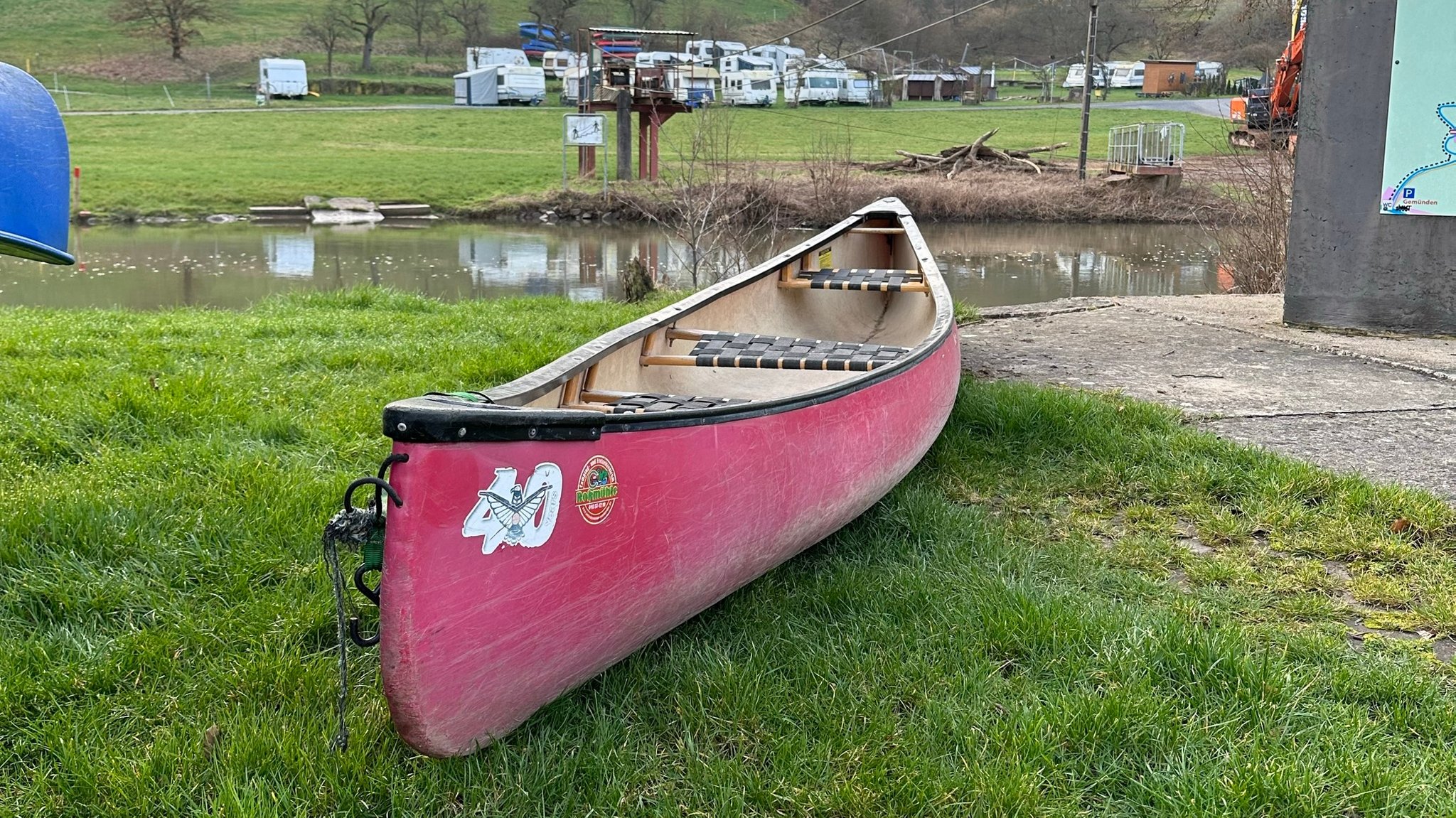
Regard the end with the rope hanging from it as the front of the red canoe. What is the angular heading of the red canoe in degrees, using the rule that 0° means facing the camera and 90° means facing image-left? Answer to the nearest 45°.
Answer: approximately 45°

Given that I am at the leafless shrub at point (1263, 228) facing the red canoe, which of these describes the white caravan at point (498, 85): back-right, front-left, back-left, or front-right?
back-right

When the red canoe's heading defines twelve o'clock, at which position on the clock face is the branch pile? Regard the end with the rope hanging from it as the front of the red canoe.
The branch pile is roughly at 5 o'clock from the red canoe.

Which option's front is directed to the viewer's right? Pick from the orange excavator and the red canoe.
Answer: the orange excavator

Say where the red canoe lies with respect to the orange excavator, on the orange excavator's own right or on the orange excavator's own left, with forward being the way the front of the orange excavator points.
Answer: on the orange excavator's own right

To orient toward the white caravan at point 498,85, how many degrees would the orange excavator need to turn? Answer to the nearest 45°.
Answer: approximately 135° to its left

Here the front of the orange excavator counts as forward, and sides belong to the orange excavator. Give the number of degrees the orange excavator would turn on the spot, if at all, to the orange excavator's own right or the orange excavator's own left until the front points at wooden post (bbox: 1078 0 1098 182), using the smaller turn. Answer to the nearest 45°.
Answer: approximately 90° to the orange excavator's own left

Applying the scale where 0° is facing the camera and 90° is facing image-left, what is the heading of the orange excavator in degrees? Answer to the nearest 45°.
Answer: approximately 270°
